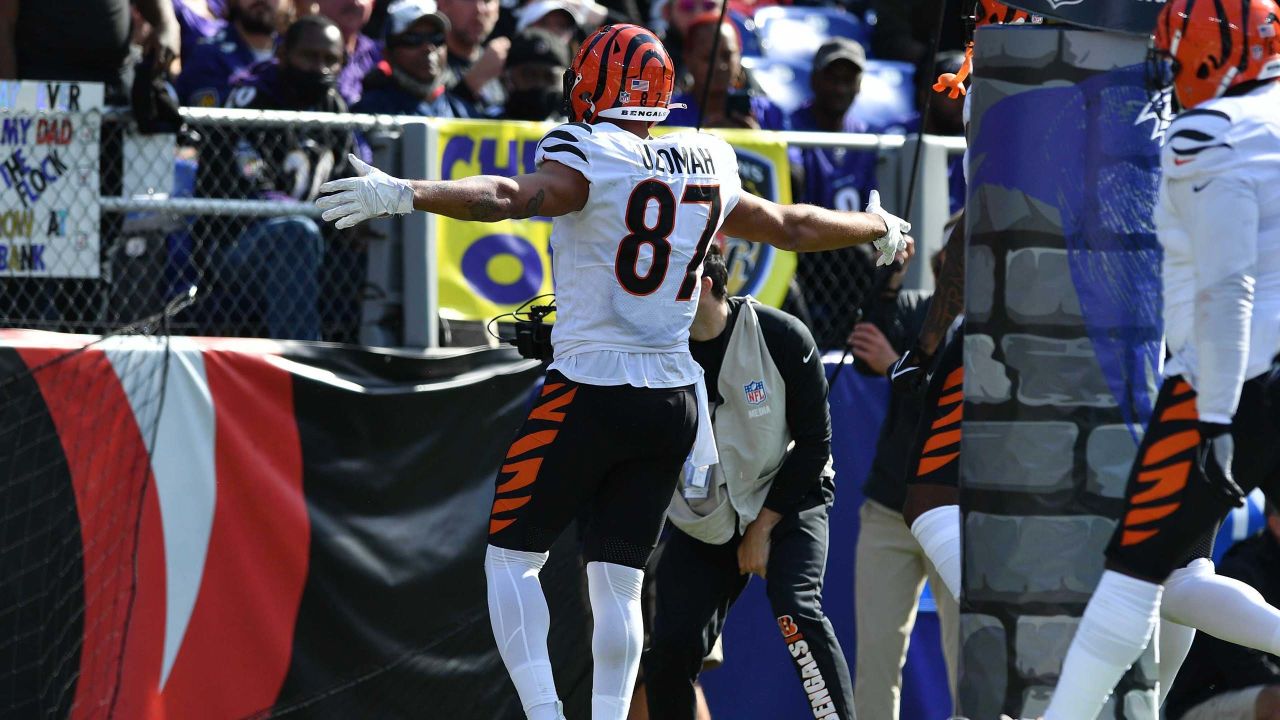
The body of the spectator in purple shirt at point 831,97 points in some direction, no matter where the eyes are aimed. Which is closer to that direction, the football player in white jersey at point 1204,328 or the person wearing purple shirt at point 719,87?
the football player in white jersey

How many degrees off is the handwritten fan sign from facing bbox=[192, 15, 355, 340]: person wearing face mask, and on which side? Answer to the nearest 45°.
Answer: approximately 90° to its left

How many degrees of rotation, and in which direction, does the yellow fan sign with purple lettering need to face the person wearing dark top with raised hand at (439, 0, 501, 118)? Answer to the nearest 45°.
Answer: approximately 180°

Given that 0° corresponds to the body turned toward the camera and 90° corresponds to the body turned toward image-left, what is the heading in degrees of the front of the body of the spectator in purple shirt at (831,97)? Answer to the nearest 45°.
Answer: approximately 0°

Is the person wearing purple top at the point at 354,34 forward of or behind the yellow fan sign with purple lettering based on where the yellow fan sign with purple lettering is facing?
behind

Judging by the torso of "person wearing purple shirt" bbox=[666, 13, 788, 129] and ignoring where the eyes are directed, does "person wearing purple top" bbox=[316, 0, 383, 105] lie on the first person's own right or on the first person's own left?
on the first person's own right
